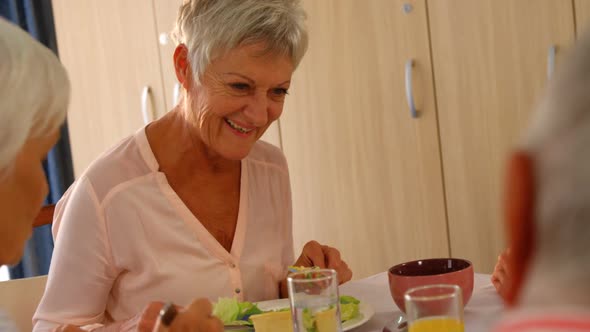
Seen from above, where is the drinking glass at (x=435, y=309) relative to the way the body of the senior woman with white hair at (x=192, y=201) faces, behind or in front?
in front

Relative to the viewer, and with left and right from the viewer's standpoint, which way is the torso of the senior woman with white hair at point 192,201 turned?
facing the viewer and to the right of the viewer

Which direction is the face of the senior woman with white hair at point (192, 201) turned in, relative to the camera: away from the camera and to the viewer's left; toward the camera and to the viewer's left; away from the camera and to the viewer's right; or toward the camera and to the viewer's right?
toward the camera and to the viewer's right

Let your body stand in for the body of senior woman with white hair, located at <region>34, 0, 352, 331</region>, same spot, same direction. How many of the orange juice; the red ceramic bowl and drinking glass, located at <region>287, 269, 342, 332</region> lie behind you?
0

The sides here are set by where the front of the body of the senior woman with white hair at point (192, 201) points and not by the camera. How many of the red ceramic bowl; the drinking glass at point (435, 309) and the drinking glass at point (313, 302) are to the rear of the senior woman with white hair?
0
